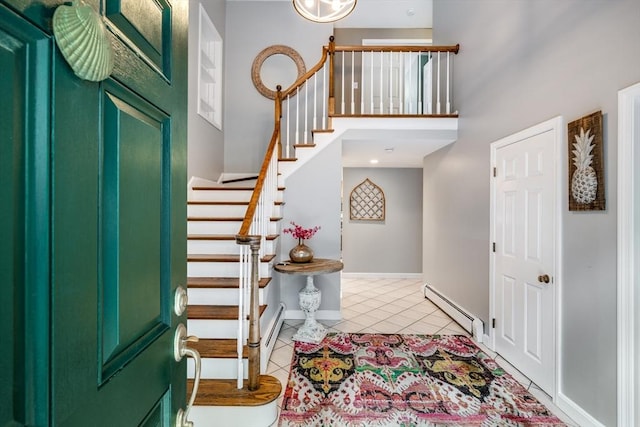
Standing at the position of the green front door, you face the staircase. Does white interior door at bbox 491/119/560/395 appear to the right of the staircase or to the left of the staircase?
right

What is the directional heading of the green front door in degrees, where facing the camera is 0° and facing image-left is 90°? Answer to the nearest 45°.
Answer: approximately 315°

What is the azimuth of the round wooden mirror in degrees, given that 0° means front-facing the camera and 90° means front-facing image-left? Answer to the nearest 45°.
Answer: approximately 0°

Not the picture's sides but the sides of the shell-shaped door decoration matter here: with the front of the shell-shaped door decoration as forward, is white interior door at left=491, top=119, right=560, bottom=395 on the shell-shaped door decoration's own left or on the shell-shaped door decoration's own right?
on the shell-shaped door decoration's own left

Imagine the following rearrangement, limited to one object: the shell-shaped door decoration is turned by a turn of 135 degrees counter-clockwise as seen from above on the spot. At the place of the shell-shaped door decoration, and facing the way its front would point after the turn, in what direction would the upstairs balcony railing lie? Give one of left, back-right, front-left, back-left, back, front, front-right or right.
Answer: front-right

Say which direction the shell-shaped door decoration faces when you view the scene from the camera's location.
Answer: facing the viewer and to the right of the viewer

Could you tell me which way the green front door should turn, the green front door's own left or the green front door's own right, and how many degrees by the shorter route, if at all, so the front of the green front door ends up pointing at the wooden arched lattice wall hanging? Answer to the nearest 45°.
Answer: approximately 90° to the green front door's own left

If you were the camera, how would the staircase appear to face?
facing the viewer

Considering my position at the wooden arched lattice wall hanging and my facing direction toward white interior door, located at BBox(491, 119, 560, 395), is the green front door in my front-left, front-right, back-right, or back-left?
front-right

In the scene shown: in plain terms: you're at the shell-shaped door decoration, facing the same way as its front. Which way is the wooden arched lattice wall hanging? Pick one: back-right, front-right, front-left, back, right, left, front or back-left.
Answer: left

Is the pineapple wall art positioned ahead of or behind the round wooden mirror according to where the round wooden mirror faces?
ahead

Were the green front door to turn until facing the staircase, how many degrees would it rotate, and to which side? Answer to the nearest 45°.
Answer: approximately 90° to its left

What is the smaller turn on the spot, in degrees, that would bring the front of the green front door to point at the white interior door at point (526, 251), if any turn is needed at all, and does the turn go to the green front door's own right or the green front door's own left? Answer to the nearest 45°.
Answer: approximately 45° to the green front door's own left
